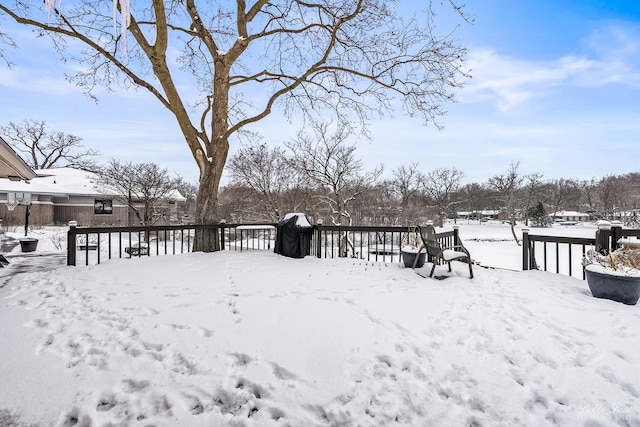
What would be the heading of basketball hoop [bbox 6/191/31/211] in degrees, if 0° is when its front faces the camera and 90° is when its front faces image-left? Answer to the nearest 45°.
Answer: approximately 45°

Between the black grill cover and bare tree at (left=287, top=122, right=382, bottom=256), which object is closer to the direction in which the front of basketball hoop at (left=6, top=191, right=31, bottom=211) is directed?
the black grill cover

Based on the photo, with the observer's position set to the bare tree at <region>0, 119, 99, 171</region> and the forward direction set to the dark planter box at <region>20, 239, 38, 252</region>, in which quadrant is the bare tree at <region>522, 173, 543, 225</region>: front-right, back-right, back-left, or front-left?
front-left

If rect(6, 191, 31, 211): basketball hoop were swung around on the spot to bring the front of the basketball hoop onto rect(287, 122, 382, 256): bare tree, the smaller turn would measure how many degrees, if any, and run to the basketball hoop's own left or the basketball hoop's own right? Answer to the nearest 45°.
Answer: approximately 90° to the basketball hoop's own left

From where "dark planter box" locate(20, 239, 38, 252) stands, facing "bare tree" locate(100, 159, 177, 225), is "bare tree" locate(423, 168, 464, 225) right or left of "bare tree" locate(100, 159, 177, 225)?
right

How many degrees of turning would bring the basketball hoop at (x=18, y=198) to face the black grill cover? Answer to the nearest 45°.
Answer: approximately 45° to its left

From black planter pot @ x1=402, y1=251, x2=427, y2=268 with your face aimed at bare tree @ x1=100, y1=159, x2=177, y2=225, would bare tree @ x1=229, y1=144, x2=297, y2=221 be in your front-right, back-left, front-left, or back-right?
front-right

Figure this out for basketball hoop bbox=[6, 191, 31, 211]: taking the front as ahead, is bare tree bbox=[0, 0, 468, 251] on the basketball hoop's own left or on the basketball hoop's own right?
on the basketball hoop's own left

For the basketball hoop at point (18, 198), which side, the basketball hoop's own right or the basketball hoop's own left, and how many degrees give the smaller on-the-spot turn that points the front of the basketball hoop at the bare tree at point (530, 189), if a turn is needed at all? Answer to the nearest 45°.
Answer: approximately 135° to the basketball hoop's own left

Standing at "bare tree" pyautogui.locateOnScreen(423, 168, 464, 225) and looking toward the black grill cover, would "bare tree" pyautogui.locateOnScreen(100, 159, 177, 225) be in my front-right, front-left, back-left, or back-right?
front-right

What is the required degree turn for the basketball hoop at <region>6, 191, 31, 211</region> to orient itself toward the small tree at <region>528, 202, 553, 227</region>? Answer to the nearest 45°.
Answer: approximately 135° to its left

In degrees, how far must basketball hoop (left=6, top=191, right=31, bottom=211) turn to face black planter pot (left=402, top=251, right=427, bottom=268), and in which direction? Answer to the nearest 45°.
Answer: approximately 45° to its left

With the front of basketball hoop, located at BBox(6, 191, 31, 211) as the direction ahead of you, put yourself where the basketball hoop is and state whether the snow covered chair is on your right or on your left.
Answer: on your left
